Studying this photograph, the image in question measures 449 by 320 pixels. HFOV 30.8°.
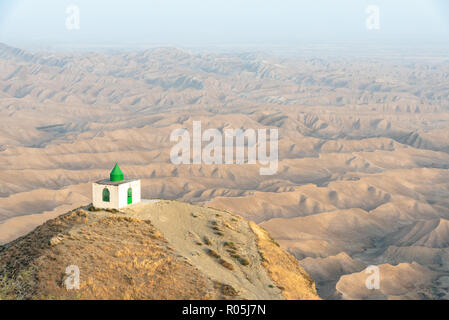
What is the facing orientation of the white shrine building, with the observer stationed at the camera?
facing the viewer and to the right of the viewer
